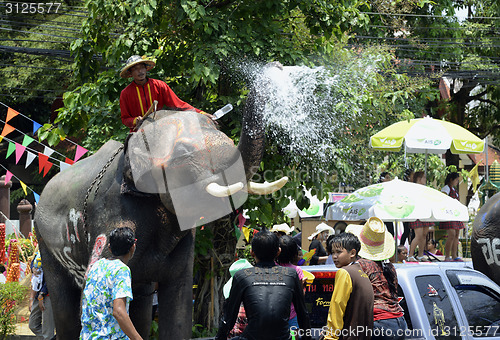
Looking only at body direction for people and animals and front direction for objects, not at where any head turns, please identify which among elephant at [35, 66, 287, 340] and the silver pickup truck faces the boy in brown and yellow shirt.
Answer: the elephant

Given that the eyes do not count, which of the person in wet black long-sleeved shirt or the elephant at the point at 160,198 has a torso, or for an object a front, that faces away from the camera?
the person in wet black long-sleeved shirt

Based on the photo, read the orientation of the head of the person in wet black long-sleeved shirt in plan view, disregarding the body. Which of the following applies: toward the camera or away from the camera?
away from the camera

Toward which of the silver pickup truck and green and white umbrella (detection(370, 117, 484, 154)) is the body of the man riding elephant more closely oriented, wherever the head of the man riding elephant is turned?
the silver pickup truck

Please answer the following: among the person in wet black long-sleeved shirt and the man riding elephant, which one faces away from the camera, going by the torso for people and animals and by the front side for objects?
the person in wet black long-sleeved shirt

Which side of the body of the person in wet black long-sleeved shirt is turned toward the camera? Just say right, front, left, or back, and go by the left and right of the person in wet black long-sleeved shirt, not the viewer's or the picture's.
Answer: back

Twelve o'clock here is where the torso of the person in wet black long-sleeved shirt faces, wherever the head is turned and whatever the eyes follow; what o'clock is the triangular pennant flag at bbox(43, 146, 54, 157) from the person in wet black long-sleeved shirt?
The triangular pennant flag is roughly at 11 o'clock from the person in wet black long-sleeved shirt.

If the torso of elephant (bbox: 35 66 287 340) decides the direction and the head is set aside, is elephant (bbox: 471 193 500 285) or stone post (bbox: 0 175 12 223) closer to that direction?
the elephant
